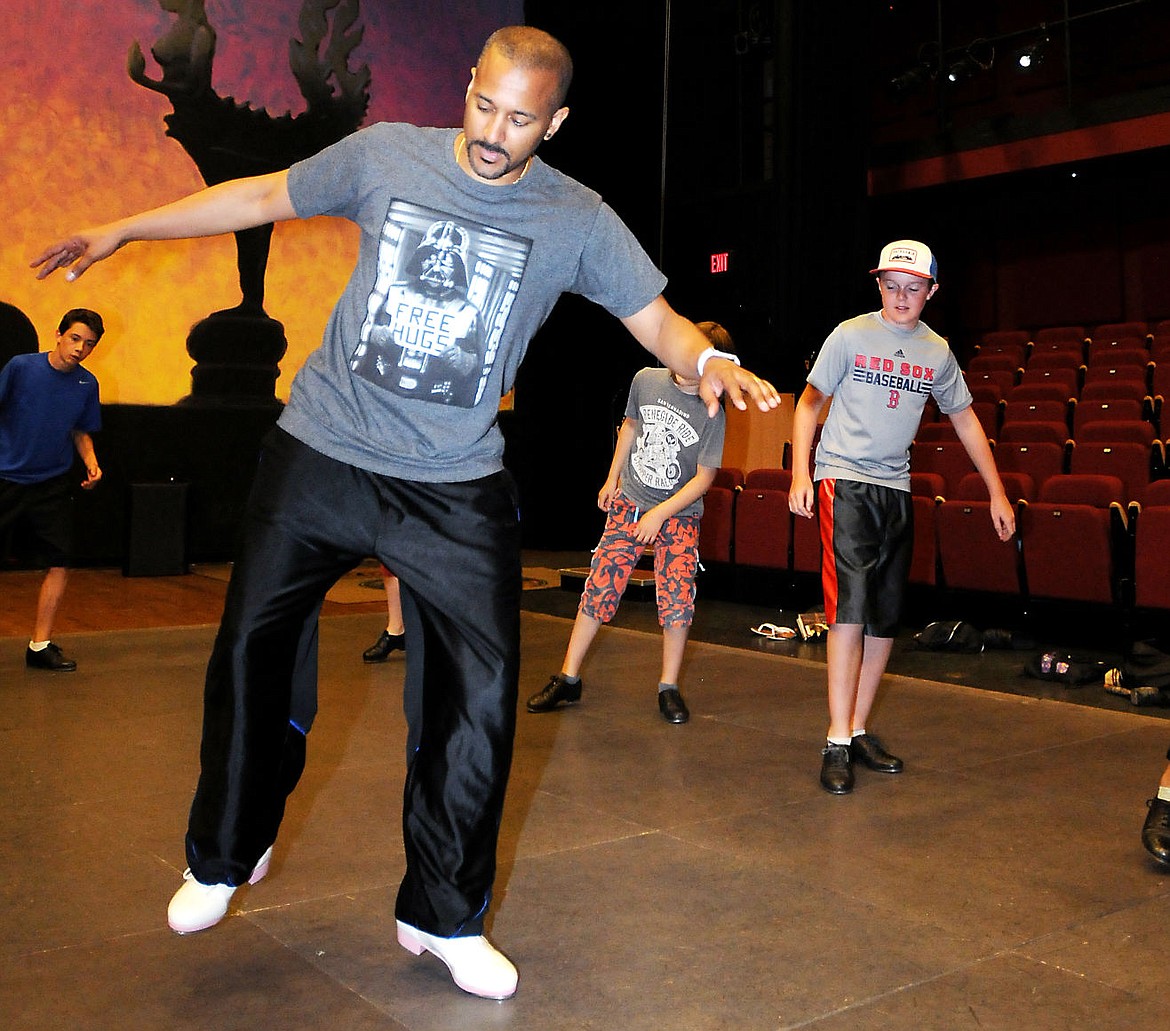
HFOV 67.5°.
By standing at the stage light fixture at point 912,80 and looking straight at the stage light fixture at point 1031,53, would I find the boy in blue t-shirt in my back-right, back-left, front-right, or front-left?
back-right

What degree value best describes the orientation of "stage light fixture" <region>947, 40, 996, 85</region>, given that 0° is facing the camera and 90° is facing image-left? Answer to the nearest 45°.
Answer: approximately 45°

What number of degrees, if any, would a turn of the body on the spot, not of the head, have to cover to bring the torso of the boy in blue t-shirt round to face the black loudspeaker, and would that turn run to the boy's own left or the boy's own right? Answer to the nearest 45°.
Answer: approximately 135° to the boy's own left

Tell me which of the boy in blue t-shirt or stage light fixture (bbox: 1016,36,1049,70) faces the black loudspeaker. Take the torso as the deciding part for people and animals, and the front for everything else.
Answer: the stage light fixture

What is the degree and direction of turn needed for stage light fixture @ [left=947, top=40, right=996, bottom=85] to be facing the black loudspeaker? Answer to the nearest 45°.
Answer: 0° — it already faces it

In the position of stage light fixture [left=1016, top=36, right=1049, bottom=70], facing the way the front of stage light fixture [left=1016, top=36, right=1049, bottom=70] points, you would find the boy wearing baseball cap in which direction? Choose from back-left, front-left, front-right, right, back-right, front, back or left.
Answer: front-left

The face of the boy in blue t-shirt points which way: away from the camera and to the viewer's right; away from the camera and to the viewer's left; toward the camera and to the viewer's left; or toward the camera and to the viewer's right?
toward the camera and to the viewer's right

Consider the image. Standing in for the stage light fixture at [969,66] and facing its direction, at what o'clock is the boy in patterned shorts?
The boy in patterned shorts is roughly at 11 o'clock from the stage light fixture.

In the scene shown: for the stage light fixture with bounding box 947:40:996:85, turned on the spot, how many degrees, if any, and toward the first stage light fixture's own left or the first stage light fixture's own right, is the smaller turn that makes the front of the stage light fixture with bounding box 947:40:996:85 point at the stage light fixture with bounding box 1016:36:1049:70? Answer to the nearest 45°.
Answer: approximately 135° to the first stage light fixture's own left

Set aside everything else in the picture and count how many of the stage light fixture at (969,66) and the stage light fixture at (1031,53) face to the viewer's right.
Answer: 0

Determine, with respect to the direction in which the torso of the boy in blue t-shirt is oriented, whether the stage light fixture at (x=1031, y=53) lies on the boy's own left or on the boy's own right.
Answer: on the boy's own left

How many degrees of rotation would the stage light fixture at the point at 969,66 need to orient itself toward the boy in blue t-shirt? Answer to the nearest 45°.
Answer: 0° — it already faces them

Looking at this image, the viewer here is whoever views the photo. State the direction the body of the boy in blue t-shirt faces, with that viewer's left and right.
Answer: facing the viewer and to the right of the viewer

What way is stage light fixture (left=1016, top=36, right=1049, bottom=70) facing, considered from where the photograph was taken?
facing the viewer and to the left of the viewer

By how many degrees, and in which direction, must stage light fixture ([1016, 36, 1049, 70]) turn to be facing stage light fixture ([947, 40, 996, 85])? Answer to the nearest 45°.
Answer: approximately 45° to its right
